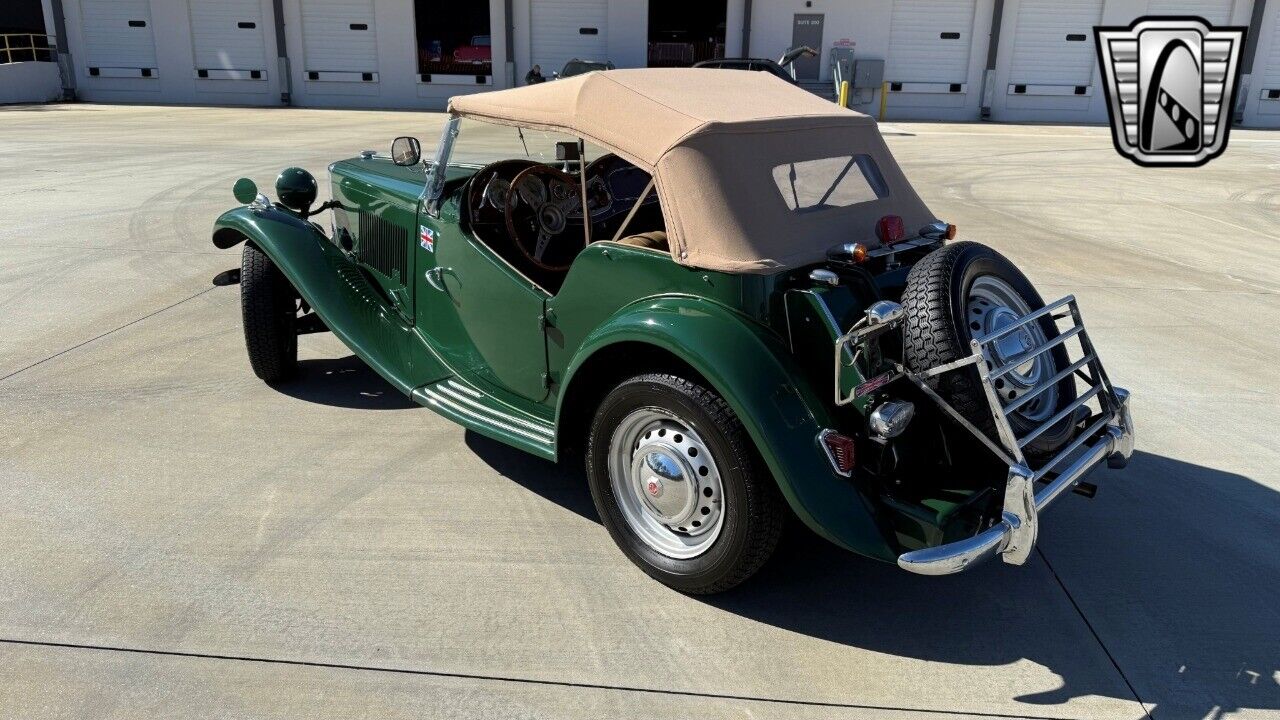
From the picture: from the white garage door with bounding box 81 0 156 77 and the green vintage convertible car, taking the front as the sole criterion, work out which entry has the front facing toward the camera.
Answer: the white garage door

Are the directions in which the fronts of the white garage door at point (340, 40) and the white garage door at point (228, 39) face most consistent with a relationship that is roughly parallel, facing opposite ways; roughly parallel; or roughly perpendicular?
roughly parallel

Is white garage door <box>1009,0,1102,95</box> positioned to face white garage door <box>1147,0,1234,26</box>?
no

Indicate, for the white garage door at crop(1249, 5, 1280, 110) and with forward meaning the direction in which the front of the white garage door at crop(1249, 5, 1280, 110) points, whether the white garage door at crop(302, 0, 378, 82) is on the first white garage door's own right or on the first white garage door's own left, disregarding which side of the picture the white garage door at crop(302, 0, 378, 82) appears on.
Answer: on the first white garage door's own right

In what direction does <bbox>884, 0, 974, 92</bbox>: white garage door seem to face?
toward the camera

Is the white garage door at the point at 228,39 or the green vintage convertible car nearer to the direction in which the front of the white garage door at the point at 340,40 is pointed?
the green vintage convertible car

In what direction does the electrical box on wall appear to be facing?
toward the camera

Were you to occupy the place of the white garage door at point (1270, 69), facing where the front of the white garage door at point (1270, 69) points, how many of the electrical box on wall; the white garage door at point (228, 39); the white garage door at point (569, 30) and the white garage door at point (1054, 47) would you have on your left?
0

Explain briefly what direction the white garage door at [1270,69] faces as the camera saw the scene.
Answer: facing the viewer

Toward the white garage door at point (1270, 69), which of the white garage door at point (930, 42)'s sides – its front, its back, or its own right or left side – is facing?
left

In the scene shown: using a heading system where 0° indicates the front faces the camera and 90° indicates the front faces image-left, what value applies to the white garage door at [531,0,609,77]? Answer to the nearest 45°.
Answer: approximately 0°

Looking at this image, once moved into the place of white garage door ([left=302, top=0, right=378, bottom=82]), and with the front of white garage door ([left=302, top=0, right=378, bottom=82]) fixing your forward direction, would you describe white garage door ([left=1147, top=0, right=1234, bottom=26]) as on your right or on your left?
on your left

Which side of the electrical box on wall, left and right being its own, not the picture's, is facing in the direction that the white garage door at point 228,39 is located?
right

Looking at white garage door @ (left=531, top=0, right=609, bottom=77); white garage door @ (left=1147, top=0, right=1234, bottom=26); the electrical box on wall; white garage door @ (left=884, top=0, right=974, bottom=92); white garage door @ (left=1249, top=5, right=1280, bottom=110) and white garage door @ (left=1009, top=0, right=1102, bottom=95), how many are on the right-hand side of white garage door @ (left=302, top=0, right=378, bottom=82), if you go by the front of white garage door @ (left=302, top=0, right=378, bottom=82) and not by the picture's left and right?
0

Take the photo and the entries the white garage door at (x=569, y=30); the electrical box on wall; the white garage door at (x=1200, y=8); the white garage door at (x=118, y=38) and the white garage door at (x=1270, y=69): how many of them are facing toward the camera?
5

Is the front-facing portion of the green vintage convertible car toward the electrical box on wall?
no

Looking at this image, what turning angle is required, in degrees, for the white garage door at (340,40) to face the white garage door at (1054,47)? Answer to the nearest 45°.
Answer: approximately 90° to its left

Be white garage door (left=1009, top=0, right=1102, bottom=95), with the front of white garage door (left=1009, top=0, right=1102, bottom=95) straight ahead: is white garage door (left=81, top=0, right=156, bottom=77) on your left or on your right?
on your right

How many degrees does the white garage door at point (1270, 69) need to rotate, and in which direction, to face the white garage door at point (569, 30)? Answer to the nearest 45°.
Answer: approximately 45° to its right

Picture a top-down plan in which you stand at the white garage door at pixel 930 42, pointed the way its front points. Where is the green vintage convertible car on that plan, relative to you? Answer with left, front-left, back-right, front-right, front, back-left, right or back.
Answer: front

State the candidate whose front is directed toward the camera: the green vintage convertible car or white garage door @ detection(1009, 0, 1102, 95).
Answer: the white garage door

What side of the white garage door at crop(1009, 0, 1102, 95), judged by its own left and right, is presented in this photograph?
front

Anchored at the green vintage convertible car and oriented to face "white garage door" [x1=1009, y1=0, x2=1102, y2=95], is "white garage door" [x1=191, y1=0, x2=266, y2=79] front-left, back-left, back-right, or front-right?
front-left
